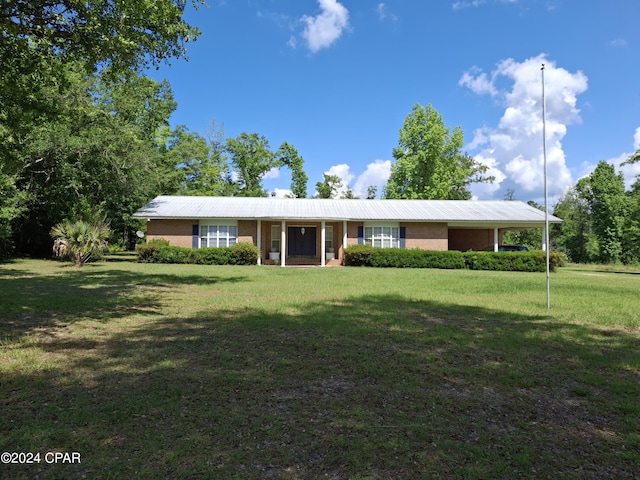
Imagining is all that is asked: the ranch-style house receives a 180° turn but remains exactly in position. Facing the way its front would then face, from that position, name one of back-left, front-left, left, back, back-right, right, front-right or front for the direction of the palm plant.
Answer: back-left

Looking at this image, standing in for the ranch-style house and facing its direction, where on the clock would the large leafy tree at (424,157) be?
The large leafy tree is roughly at 7 o'clock from the ranch-style house.

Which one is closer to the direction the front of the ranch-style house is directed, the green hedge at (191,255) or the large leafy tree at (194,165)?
the green hedge

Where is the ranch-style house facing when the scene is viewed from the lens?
facing the viewer

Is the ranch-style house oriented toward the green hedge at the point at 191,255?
no

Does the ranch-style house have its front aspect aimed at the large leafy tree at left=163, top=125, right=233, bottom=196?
no

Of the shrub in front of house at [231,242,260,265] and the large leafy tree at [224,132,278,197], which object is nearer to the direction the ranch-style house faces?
the shrub in front of house

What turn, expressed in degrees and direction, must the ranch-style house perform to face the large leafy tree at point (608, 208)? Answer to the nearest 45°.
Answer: approximately 135° to its left

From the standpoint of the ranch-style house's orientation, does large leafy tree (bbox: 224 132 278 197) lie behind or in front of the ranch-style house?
behind

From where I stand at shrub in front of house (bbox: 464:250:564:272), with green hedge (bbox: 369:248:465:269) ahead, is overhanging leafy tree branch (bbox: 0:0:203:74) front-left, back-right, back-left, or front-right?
front-left

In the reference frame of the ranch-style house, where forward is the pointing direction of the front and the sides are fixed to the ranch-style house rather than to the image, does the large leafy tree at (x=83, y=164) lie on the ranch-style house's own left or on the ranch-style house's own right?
on the ranch-style house's own right

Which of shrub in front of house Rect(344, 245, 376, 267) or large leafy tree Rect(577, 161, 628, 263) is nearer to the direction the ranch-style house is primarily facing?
the shrub in front of house

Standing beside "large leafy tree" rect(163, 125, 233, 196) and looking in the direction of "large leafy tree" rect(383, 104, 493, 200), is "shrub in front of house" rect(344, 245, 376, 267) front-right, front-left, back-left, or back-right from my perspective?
front-right

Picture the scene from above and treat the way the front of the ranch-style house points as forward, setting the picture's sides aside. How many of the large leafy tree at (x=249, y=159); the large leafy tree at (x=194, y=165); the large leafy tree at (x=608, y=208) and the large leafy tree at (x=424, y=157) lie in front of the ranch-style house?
0

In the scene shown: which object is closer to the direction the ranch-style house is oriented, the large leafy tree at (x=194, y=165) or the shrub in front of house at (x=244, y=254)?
the shrub in front of house

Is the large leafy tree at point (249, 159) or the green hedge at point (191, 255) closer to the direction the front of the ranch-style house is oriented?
the green hedge
